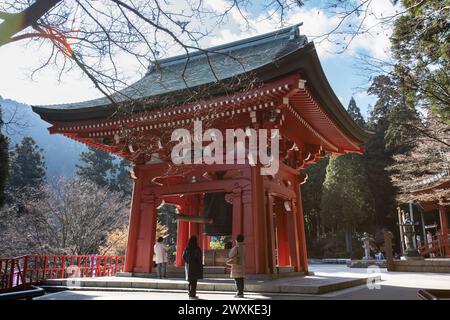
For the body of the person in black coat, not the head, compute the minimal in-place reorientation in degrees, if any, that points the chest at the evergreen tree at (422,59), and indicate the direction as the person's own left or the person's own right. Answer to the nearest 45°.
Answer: approximately 90° to the person's own right

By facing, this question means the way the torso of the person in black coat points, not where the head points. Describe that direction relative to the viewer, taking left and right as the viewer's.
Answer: facing away from the viewer

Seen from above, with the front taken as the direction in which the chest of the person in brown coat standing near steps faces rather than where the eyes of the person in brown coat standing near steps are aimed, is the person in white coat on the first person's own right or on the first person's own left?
on the first person's own right

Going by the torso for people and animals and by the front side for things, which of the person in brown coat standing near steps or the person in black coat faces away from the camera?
the person in black coat

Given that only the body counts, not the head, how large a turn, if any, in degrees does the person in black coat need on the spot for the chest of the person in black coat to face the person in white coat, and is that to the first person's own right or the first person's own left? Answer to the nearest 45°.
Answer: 0° — they already face them

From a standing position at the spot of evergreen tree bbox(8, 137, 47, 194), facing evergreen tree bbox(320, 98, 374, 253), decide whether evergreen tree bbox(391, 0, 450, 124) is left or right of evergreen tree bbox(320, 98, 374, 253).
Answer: right

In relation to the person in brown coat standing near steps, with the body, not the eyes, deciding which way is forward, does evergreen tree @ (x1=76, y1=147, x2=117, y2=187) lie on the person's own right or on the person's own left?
on the person's own right

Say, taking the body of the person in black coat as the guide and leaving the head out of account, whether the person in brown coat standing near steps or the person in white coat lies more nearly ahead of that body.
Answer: the person in white coat
